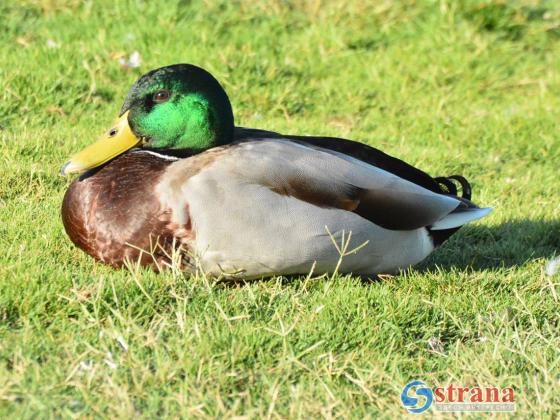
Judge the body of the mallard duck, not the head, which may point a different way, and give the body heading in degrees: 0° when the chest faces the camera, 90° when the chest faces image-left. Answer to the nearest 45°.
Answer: approximately 90°
